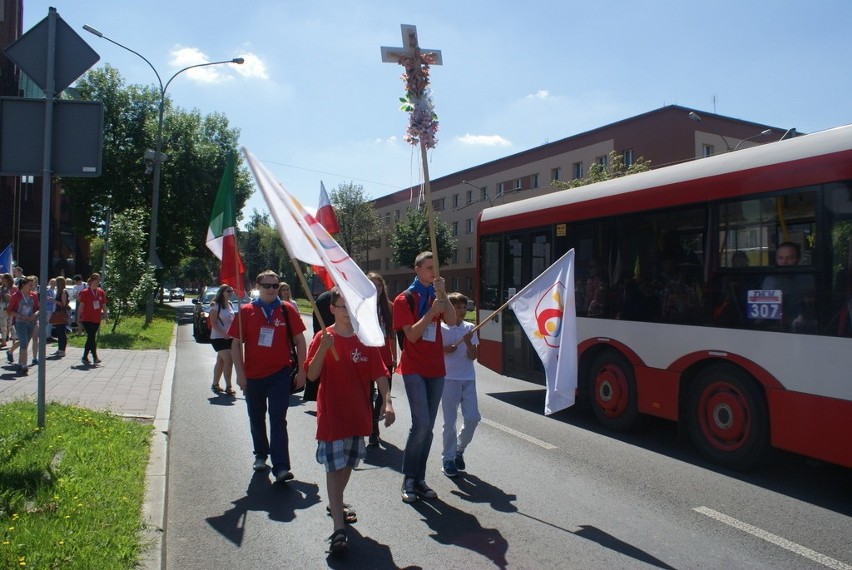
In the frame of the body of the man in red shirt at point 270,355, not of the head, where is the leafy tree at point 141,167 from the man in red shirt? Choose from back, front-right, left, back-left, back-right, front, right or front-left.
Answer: back

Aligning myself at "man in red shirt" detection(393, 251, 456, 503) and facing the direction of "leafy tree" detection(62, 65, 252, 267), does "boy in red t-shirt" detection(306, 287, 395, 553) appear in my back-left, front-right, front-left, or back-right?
back-left

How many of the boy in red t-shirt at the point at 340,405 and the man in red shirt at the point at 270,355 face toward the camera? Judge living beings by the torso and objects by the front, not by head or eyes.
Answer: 2

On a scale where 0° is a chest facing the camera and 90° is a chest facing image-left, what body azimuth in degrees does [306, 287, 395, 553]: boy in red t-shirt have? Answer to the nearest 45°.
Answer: approximately 0°

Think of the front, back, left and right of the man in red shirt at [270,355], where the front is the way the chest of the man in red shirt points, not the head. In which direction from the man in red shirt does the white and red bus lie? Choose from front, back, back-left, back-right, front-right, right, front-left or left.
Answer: left

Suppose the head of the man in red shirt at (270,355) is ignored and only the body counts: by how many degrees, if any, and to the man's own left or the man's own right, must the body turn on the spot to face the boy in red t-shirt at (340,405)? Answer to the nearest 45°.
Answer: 0° — they already face them

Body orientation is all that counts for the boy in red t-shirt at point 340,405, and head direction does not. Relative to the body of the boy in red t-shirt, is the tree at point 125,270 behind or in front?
behind

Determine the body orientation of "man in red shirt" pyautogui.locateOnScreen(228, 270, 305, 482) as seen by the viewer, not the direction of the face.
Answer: toward the camera

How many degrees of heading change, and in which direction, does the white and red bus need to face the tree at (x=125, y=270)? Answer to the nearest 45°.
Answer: approximately 180°

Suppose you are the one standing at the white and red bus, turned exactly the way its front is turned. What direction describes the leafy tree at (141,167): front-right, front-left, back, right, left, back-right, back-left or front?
back

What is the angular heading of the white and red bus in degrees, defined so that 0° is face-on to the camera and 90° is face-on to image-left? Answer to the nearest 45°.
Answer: approximately 315°
